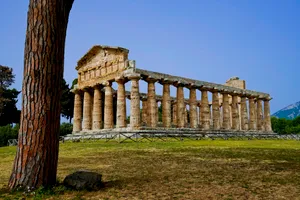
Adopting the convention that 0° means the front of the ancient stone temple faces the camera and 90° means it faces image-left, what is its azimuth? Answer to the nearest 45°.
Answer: approximately 45°

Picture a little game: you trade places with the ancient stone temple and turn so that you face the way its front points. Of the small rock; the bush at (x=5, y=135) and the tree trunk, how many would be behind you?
0

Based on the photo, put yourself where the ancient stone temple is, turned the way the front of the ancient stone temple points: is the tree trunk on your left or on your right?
on your left

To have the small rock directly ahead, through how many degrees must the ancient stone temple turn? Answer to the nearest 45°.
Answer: approximately 45° to its left

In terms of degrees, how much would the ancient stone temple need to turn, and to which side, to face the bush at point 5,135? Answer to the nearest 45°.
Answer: approximately 45° to its right
